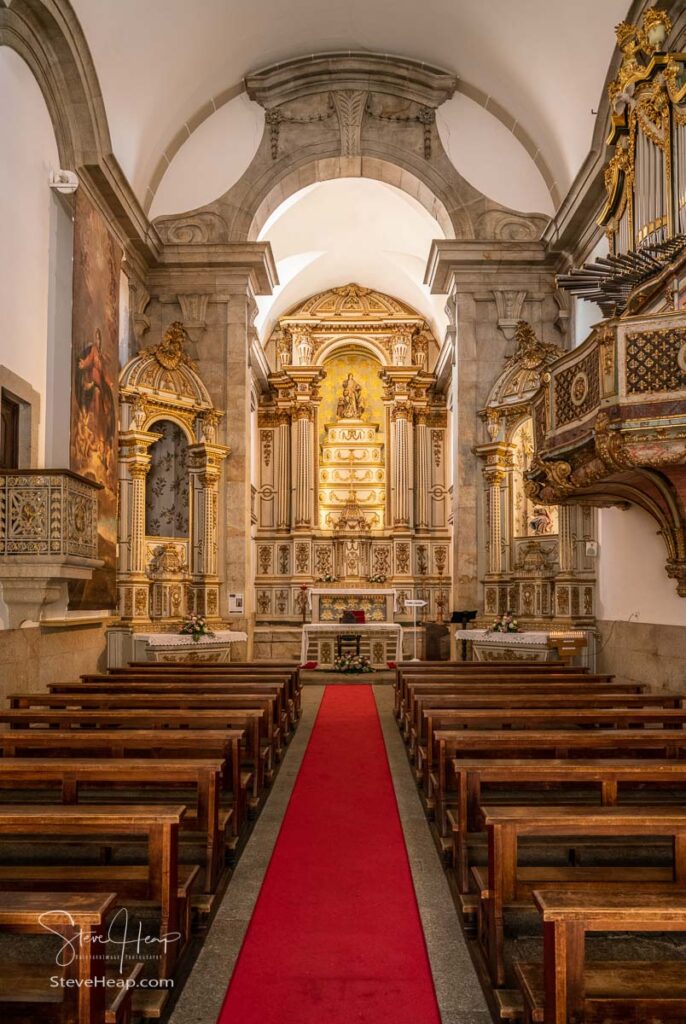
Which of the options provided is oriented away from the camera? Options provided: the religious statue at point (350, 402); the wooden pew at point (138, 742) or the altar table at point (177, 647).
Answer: the wooden pew

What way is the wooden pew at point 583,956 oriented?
away from the camera

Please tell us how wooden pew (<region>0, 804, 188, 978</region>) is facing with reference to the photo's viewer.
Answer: facing away from the viewer

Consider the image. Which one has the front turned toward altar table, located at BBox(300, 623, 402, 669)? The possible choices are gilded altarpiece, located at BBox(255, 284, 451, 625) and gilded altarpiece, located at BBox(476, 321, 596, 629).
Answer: gilded altarpiece, located at BBox(255, 284, 451, 625)

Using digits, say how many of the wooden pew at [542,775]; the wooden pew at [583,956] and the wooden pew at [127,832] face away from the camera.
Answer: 3

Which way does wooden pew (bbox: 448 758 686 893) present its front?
away from the camera

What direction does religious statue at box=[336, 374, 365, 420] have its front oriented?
toward the camera

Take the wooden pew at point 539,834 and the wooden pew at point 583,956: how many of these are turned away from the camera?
2

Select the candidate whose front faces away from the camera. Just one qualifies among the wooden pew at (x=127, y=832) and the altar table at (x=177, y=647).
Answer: the wooden pew

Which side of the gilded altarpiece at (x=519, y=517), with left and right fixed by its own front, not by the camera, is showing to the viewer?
front

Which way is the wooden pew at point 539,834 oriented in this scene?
away from the camera

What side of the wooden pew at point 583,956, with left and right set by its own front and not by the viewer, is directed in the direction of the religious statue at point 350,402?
front

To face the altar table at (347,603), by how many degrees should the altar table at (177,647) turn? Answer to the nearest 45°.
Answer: approximately 135° to its left

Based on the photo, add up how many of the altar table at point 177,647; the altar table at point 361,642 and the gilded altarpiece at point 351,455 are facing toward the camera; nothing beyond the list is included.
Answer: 3

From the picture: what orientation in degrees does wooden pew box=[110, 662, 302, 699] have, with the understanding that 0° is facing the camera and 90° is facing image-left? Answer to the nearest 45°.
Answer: approximately 180°
